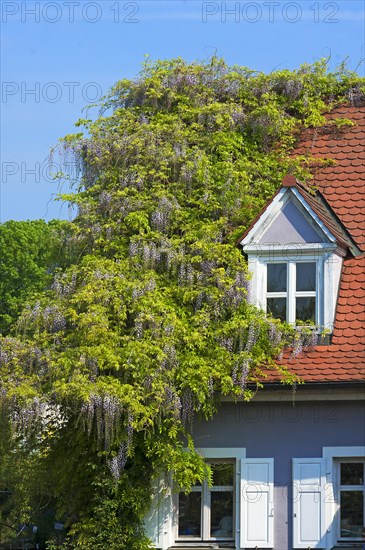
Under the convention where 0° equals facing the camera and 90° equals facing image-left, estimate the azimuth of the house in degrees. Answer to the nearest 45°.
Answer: approximately 0°
